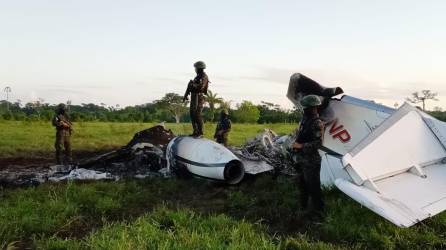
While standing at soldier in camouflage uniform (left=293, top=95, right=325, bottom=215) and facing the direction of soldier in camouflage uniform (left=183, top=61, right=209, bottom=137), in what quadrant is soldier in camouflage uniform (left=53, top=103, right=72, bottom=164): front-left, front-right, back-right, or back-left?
front-left

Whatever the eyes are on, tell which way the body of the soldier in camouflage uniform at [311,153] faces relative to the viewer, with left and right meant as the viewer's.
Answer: facing the viewer and to the left of the viewer

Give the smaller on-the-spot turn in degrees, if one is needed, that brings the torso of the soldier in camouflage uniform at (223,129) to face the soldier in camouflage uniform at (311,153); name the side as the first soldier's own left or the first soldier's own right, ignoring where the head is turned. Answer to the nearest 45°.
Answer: approximately 45° to the first soldier's own left

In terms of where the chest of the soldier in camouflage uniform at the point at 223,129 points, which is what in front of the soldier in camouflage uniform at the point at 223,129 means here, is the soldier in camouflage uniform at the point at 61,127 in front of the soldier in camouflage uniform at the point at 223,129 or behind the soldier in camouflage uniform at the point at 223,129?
in front

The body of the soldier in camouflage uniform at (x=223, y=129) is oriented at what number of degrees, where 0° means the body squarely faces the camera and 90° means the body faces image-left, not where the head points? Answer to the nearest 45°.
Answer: approximately 45°
